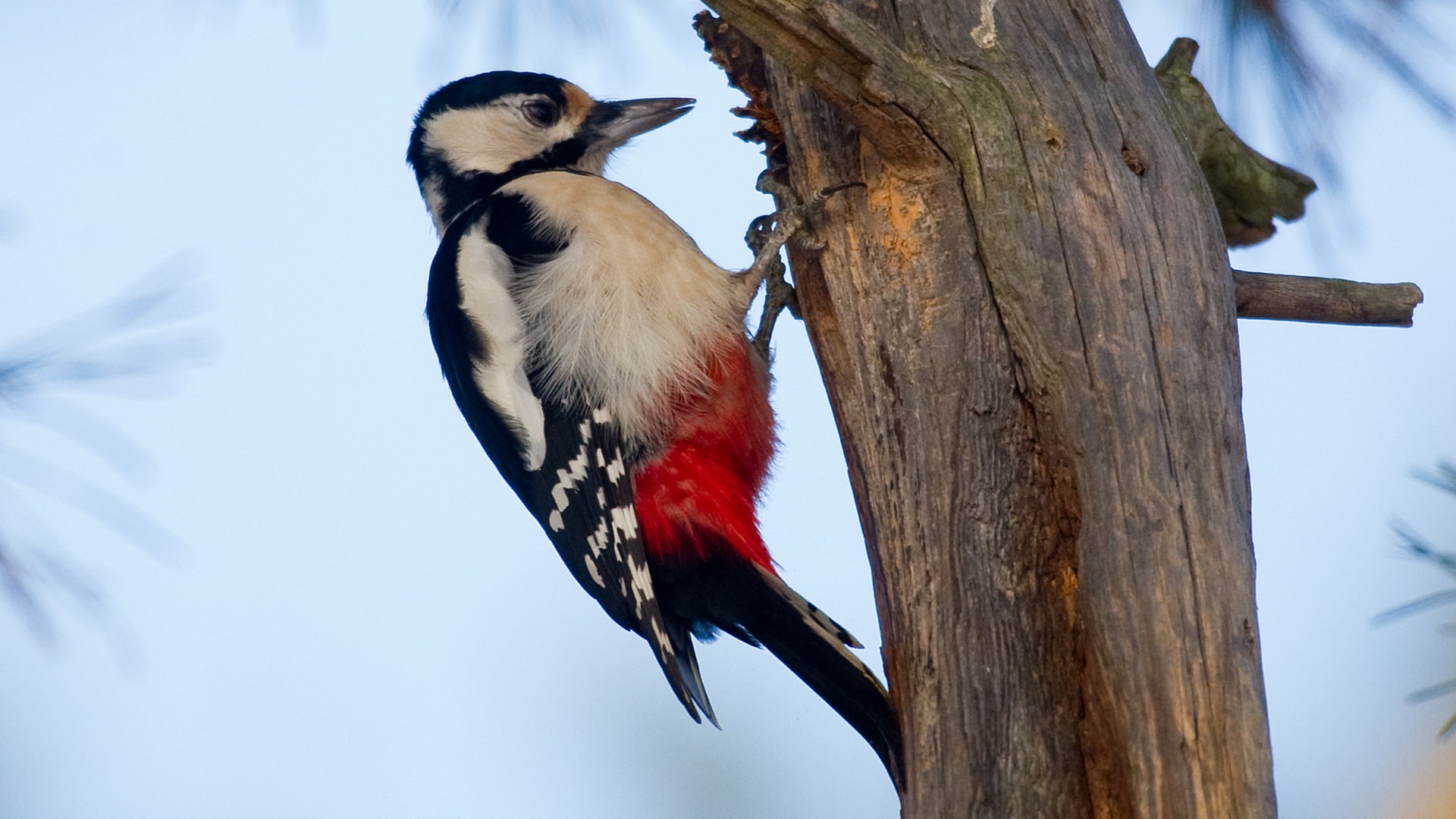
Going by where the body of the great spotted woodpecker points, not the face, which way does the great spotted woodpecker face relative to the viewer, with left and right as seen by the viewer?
facing to the right of the viewer
